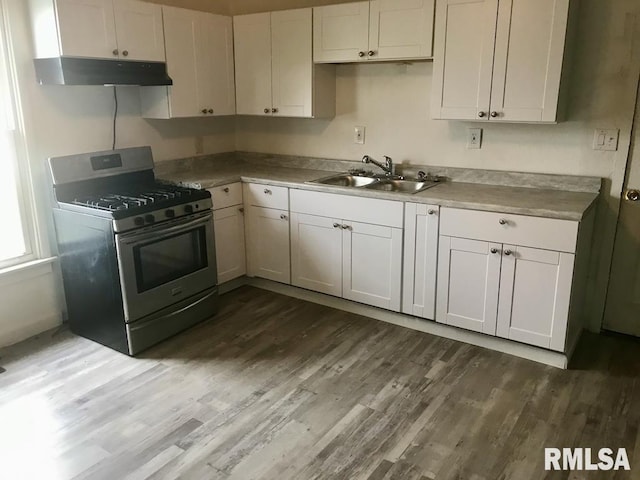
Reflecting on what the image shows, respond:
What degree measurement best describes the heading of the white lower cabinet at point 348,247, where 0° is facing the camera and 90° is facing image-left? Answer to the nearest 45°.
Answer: approximately 45°

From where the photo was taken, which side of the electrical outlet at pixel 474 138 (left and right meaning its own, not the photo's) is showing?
front

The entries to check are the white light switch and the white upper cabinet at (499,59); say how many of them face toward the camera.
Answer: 2

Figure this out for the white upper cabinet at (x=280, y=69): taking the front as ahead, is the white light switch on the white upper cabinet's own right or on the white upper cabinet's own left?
on the white upper cabinet's own left

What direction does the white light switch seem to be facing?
toward the camera

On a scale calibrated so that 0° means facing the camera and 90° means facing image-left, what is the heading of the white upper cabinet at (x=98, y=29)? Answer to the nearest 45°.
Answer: approximately 315°

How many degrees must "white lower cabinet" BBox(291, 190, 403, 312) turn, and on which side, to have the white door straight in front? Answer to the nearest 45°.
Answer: approximately 135° to its left

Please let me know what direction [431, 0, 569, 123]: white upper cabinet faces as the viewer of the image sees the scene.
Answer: facing the viewer

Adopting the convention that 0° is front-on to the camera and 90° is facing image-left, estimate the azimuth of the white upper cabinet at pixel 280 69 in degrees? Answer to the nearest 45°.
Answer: approximately 45°

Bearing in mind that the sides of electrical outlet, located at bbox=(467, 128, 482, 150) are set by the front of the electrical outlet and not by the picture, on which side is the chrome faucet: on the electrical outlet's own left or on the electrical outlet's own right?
on the electrical outlet's own right

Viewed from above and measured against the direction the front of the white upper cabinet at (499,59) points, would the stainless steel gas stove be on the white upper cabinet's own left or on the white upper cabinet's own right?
on the white upper cabinet's own right
